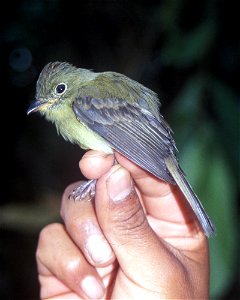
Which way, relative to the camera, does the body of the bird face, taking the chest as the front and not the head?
to the viewer's left
